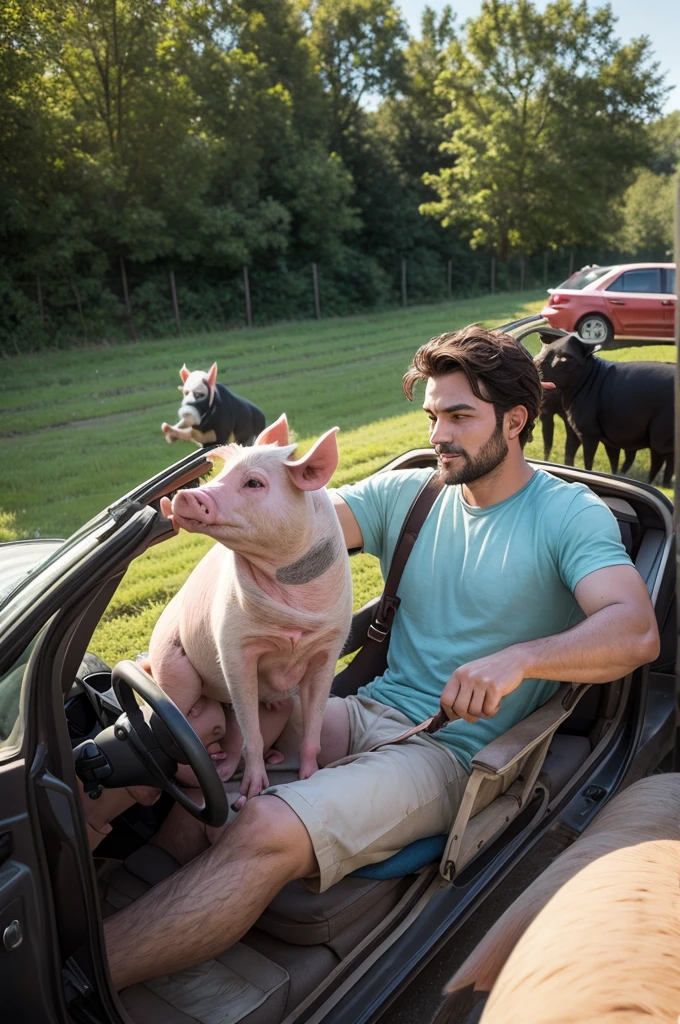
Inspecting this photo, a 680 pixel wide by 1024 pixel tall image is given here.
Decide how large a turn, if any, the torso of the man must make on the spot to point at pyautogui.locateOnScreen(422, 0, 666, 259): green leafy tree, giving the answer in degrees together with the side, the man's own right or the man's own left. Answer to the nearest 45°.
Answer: approximately 135° to the man's own right

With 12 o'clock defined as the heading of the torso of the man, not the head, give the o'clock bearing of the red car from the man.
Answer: The red car is roughly at 5 o'clock from the man.

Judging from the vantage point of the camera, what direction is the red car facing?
facing to the right of the viewer

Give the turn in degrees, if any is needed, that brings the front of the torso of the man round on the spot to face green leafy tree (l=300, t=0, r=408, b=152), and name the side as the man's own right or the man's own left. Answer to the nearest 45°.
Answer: approximately 135° to the man's own right

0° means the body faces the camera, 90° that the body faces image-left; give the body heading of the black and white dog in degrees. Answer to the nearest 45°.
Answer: approximately 45°

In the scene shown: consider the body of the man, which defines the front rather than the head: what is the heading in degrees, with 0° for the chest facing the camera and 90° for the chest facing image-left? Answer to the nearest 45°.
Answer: approximately 45°

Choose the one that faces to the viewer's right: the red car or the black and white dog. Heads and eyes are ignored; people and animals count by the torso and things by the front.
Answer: the red car

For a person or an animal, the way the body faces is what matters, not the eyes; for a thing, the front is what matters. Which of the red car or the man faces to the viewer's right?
the red car
